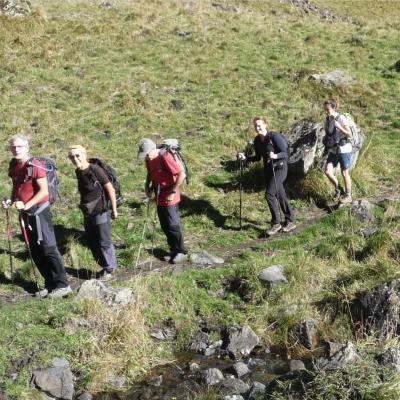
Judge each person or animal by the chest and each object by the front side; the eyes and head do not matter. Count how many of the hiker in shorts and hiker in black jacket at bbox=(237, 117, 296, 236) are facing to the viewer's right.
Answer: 0

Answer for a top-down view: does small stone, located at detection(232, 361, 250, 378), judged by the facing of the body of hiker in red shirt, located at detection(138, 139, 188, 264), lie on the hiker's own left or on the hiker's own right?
on the hiker's own left

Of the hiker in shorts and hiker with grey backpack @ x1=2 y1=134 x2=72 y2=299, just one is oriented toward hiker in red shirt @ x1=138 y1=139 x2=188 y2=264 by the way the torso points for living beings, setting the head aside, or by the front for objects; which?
the hiker in shorts

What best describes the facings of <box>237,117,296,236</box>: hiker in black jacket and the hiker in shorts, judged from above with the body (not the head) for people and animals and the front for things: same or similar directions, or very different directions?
same or similar directions

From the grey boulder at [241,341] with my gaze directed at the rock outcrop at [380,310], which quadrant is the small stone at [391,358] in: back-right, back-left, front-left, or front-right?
front-right

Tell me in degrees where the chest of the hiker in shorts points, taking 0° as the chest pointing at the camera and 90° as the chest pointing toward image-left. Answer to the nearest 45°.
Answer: approximately 45°

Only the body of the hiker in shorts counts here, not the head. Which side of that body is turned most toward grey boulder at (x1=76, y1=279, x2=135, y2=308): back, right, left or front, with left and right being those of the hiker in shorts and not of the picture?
front

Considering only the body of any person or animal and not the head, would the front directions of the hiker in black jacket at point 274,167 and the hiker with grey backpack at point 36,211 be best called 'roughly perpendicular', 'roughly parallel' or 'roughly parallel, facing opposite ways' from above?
roughly parallel

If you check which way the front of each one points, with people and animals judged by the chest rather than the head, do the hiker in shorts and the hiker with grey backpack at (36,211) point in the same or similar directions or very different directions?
same or similar directions

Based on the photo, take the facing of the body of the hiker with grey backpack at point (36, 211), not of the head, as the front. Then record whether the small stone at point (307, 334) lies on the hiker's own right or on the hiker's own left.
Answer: on the hiker's own left

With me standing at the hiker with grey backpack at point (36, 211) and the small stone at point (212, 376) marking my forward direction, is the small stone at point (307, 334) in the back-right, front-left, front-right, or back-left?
front-left

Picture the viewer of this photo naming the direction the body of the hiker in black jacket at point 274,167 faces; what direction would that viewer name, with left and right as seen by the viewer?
facing the viewer and to the left of the viewer

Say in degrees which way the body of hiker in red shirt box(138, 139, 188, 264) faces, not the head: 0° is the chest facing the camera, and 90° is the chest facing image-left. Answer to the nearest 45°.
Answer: approximately 45°
